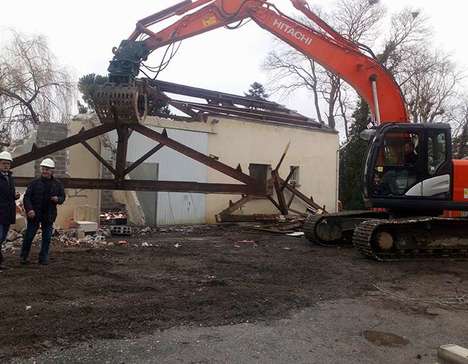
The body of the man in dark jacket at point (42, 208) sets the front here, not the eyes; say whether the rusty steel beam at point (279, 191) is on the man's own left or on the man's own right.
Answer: on the man's own left

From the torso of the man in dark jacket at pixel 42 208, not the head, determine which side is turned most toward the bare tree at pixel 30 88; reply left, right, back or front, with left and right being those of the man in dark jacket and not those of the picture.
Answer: back

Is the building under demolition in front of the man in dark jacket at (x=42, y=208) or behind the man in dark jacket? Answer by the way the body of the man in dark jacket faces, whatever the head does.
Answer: behind

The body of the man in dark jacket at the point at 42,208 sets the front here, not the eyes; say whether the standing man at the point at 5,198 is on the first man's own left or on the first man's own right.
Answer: on the first man's own right

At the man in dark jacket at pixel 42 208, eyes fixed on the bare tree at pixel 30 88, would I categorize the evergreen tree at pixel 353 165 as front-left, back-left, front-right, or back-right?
front-right

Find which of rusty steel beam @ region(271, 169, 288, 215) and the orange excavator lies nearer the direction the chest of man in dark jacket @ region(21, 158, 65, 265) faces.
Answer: the orange excavator

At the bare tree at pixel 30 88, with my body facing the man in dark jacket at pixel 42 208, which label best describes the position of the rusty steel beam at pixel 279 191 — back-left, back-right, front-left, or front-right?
front-left

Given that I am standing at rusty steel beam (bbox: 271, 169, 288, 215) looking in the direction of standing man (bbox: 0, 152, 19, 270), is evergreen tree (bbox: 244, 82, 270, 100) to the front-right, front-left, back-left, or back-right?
back-right

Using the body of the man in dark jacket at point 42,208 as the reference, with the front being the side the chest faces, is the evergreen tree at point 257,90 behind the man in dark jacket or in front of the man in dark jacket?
behind

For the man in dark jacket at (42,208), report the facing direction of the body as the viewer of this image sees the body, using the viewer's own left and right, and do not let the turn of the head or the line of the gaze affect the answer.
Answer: facing the viewer

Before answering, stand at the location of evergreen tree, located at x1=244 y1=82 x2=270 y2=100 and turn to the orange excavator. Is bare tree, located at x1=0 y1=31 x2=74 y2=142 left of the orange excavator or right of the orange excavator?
right

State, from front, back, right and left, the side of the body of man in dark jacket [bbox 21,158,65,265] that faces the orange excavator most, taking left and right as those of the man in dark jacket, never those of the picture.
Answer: left
